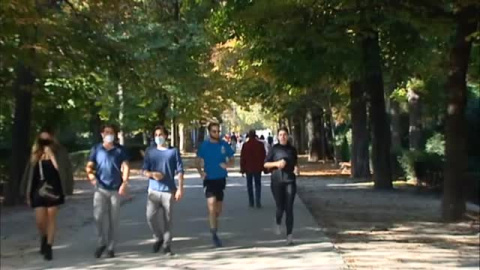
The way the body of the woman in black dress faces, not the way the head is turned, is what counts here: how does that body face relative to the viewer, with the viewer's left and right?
facing the viewer

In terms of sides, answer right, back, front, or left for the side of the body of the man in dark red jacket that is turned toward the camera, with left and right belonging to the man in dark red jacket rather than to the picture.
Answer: back

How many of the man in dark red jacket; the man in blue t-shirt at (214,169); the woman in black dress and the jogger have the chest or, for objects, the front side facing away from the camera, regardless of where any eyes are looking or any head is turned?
1

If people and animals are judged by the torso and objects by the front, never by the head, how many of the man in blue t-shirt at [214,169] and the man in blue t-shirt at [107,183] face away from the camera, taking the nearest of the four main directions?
0

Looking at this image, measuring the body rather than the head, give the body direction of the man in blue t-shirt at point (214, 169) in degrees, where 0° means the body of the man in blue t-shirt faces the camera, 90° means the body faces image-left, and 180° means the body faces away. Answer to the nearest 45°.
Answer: approximately 0°

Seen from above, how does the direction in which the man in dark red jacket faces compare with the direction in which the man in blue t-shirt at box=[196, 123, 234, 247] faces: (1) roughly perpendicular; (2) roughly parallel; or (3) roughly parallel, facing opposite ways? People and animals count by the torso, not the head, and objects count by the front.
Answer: roughly parallel, facing opposite ways

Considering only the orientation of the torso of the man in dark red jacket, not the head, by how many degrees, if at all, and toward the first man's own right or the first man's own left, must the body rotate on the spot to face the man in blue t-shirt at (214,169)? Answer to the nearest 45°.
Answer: approximately 180°

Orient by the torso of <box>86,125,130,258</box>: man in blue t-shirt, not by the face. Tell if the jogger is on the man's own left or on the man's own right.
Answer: on the man's own left

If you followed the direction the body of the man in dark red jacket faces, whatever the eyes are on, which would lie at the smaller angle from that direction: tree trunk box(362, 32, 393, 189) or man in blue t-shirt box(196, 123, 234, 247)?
the tree trunk

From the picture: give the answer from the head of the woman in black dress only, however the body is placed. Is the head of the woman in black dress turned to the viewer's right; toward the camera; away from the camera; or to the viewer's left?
toward the camera

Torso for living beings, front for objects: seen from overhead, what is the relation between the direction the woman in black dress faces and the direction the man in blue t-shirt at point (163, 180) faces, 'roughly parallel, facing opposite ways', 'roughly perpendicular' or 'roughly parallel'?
roughly parallel

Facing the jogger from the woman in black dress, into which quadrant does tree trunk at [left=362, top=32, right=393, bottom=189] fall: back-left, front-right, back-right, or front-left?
front-left

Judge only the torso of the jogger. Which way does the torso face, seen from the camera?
toward the camera

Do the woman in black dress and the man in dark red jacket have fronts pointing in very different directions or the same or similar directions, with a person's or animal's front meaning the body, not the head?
very different directions

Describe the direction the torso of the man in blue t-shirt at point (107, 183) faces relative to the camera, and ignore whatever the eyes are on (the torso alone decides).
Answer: toward the camera
